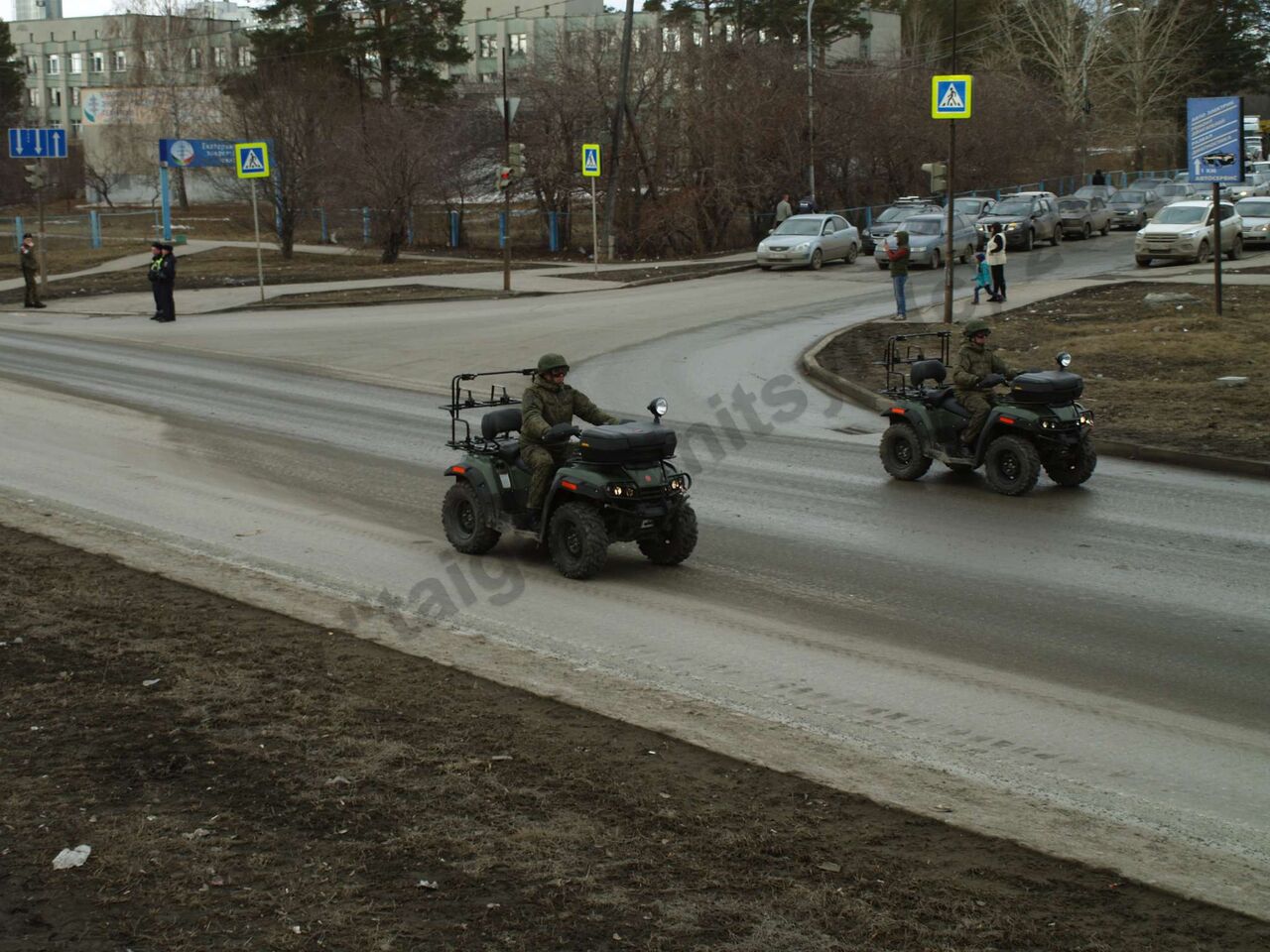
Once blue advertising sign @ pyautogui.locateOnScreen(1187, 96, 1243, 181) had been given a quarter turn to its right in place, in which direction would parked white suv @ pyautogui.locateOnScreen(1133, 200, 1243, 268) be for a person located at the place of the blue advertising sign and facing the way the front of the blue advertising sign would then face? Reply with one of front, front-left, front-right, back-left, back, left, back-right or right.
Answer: right

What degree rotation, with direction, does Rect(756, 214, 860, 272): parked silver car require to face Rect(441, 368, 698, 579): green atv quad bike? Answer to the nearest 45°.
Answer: approximately 45° to its left

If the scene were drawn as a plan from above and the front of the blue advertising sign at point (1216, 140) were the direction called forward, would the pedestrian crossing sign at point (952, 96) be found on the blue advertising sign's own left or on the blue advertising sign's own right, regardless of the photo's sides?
on the blue advertising sign's own right

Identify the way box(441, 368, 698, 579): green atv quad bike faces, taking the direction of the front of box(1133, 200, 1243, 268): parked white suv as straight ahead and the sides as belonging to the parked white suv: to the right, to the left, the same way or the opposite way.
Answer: to the left

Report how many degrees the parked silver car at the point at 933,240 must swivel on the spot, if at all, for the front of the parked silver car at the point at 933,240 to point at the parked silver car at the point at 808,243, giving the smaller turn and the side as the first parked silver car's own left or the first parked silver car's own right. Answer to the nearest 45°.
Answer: approximately 90° to the first parked silver car's own right

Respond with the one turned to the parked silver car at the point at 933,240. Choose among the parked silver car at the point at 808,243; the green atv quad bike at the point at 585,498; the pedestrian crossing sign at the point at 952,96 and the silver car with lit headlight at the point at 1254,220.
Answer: the silver car with lit headlight at the point at 1254,220

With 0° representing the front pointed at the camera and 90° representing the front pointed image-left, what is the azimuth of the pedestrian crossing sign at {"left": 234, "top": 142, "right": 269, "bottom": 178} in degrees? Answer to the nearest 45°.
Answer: approximately 0°

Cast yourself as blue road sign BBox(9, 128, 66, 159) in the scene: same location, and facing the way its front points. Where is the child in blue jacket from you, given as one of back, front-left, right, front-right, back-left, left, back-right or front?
front-left

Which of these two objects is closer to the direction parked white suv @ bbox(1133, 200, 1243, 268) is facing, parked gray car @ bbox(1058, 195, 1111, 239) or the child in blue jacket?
the child in blue jacket

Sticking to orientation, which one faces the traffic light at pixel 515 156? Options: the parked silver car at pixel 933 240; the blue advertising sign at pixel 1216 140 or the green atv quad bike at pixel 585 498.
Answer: the parked silver car
